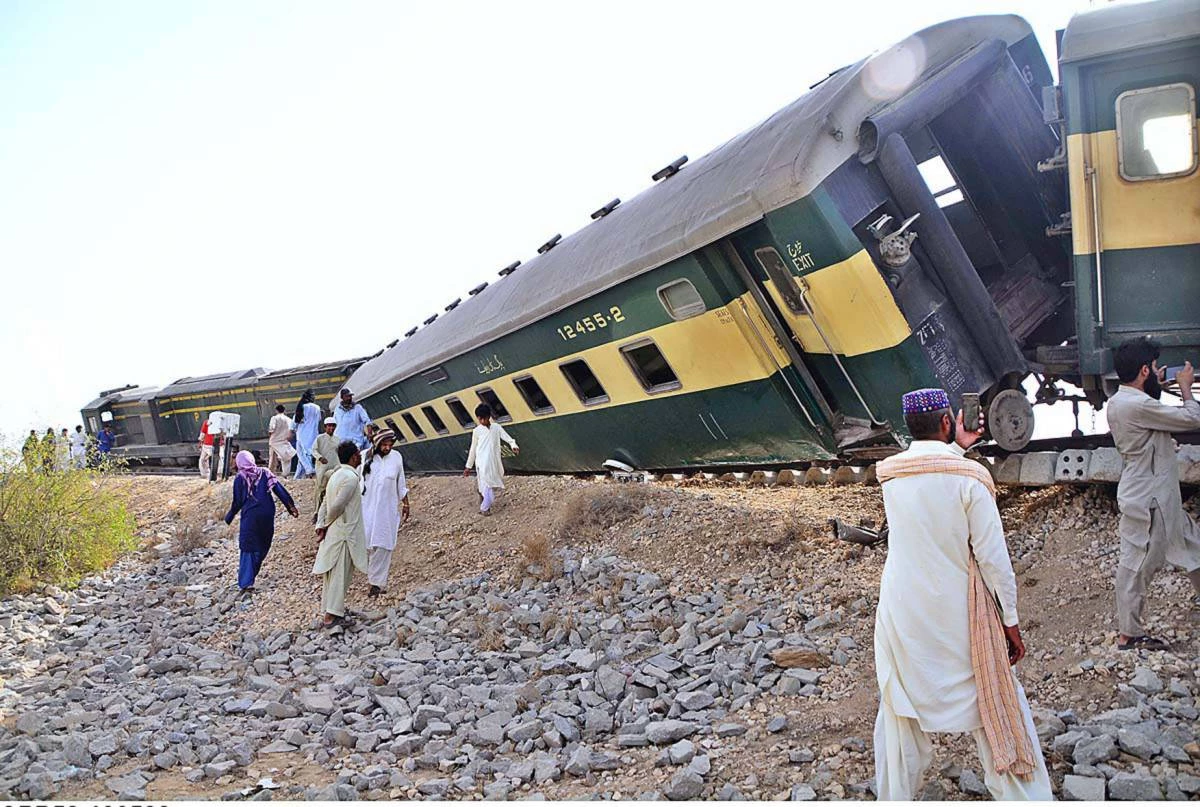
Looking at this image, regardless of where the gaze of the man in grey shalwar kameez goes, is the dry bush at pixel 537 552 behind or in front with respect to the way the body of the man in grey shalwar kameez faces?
behind

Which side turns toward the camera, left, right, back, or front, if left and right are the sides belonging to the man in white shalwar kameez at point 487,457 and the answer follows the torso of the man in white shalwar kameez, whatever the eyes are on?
front

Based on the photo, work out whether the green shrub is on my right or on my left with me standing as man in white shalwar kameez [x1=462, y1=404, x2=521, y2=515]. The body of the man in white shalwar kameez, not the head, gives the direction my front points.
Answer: on my right

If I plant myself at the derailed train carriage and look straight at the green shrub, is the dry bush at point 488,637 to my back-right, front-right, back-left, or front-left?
front-left

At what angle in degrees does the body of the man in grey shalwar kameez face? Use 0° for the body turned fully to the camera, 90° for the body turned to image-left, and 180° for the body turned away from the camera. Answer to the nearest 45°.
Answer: approximately 270°

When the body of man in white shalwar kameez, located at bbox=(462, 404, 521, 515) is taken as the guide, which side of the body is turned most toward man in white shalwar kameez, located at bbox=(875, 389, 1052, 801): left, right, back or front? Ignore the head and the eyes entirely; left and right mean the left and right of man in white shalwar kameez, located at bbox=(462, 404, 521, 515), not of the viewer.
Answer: front

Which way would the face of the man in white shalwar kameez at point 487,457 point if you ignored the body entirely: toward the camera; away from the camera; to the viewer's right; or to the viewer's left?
toward the camera

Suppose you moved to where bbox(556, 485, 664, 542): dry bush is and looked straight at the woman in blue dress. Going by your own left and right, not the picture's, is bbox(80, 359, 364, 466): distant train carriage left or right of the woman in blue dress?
right

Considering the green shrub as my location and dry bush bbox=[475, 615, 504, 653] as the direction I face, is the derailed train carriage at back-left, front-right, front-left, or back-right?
front-left

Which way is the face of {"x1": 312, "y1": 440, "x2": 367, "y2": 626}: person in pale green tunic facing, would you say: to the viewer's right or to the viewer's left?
to the viewer's right
